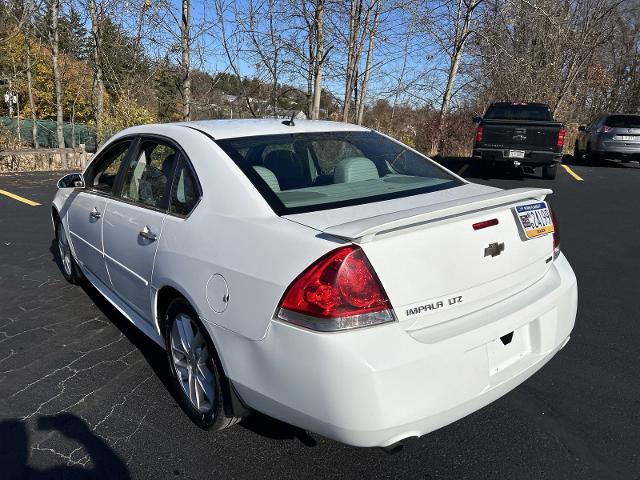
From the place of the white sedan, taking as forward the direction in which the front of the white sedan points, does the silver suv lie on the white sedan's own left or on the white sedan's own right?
on the white sedan's own right

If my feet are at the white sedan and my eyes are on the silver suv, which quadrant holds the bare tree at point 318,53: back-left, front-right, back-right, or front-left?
front-left

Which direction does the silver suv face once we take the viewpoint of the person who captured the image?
facing away from the viewer and to the left of the viewer

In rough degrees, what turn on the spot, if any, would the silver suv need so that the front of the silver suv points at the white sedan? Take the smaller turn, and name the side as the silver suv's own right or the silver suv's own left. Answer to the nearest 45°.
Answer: approximately 135° to the silver suv's own left

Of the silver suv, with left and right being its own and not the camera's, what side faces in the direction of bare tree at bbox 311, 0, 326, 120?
left

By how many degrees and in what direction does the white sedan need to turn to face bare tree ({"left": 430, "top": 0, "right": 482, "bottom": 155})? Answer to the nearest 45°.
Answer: approximately 45° to its right

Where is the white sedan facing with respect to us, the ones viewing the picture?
facing away from the viewer and to the left of the viewer

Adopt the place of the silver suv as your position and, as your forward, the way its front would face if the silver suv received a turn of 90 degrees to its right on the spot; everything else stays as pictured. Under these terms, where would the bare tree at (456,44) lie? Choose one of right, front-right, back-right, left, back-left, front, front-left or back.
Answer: back-left

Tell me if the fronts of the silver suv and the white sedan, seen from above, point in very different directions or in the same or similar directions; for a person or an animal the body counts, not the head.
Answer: same or similar directions

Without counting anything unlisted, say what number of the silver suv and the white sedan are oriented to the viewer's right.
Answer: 0

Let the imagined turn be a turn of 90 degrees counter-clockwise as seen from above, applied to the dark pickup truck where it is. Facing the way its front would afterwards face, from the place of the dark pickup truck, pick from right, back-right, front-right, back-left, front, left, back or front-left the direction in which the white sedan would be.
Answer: left

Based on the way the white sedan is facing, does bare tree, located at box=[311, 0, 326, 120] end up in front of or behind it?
in front

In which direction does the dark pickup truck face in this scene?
away from the camera

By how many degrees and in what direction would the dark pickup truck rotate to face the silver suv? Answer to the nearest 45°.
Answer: approximately 45° to its right
